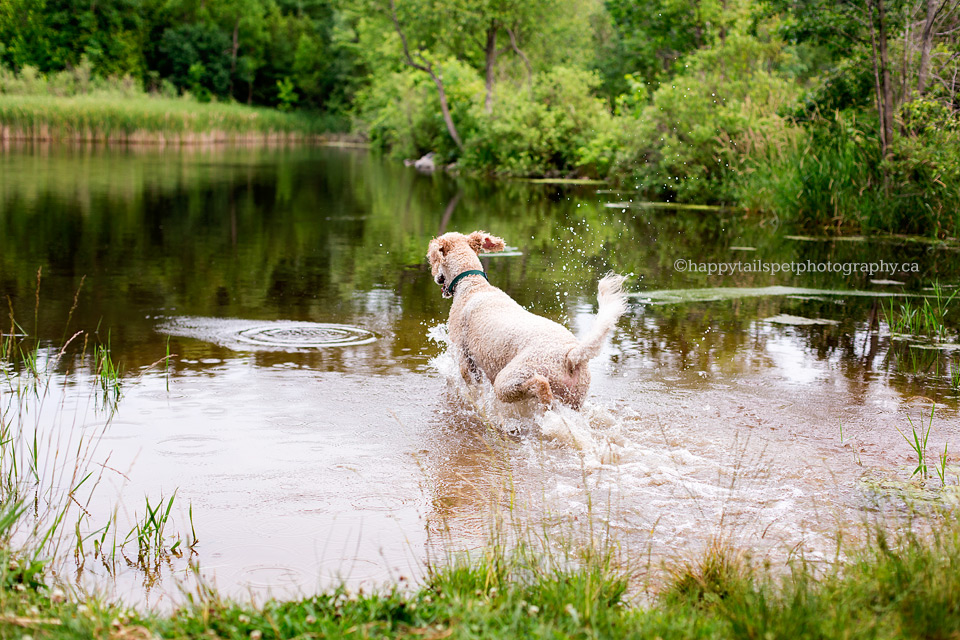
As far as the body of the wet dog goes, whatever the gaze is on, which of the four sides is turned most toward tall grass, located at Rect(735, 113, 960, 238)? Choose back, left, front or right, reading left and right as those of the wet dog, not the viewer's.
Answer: right

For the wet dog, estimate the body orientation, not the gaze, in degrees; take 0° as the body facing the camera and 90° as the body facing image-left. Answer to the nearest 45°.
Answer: approximately 135°

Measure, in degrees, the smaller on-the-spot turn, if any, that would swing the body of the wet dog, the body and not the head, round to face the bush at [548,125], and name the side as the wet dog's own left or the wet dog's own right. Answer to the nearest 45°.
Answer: approximately 45° to the wet dog's own right

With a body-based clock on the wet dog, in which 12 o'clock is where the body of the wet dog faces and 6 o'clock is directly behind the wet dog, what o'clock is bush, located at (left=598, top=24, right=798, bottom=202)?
The bush is roughly at 2 o'clock from the wet dog.

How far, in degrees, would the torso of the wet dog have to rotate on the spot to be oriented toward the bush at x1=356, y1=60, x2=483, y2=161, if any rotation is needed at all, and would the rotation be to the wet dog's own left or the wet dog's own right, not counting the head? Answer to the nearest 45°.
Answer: approximately 45° to the wet dog's own right
